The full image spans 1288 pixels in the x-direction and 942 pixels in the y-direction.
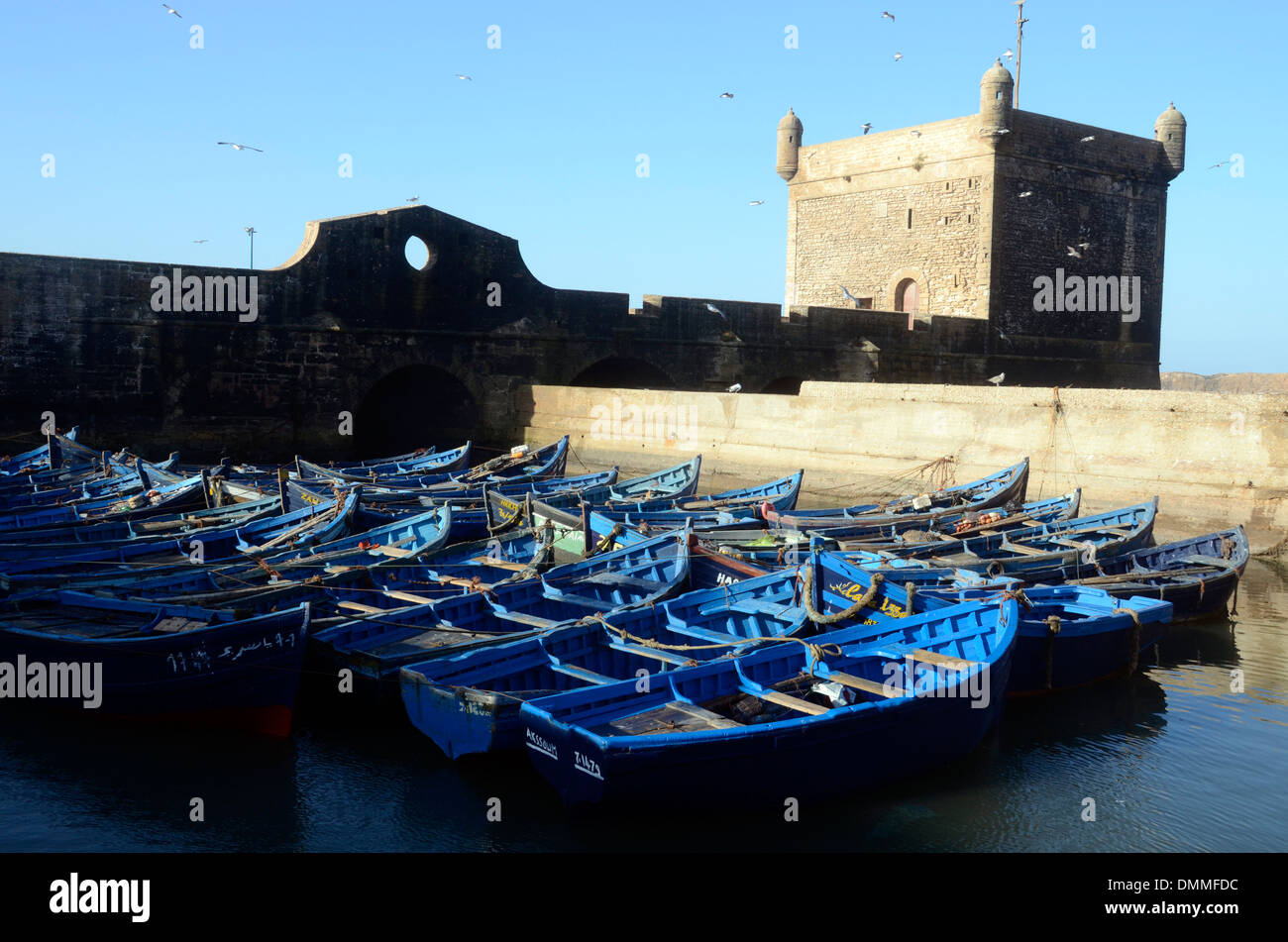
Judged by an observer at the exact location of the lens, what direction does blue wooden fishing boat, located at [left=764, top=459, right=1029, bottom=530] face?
facing away from the viewer and to the right of the viewer

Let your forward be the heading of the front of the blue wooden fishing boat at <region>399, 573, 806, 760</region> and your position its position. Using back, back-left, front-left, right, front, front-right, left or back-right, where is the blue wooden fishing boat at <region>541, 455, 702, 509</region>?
front-left

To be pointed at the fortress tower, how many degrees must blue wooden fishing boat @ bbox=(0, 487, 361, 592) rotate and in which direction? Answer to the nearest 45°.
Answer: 0° — it already faces it

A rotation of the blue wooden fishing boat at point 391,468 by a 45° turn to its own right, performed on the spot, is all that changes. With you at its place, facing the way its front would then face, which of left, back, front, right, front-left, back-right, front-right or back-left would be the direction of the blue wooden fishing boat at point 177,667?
front-right

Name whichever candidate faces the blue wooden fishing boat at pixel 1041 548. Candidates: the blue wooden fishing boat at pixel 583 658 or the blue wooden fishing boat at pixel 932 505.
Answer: the blue wooden fishing boat at pixel 583 658

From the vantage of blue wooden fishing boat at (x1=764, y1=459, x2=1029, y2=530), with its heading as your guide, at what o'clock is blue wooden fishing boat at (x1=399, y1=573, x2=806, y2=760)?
blue wooden fishing boat at (x1=399, y1=573, x2=806, y2=760) is roughly at 5 o'clock from blue wooden fishing boat at (x1=764, y1=459, x2=1029, y2=530).

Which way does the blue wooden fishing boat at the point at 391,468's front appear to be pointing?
to the viewer's right

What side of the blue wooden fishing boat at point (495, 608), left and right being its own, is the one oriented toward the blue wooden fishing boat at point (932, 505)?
front

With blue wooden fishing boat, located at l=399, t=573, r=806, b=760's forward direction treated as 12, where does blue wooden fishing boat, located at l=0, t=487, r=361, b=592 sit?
blue wooden fishing boat, located at l=0, t=487, r=361, b=592 is roughly at 9 o'clock from blue wooden fishing boat, located at l=399, t=573, r=806, b=760.

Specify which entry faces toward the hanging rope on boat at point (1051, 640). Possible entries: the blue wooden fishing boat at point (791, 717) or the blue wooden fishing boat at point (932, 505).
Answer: the blue wooden fishing boat at point (791, 717)

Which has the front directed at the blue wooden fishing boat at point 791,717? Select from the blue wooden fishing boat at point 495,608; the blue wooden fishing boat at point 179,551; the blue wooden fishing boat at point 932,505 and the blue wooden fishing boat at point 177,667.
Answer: the blue wooden fishing boat at point 177,667

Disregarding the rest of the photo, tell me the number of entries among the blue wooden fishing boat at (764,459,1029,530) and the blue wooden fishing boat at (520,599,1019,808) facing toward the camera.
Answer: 0

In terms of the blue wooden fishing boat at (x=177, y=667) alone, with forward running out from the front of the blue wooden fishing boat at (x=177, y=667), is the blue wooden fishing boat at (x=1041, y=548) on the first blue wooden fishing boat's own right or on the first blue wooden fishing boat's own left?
on the first blue wooden fishing boat's own left
